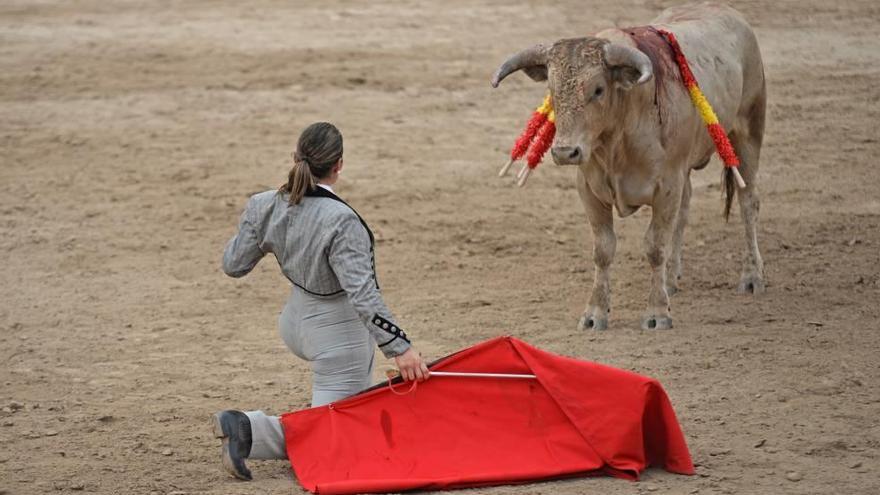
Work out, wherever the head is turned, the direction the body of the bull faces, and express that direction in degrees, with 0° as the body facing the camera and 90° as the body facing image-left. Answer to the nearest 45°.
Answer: approximately 45°
